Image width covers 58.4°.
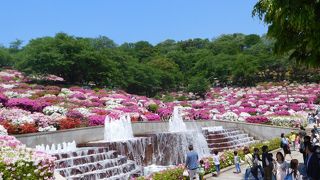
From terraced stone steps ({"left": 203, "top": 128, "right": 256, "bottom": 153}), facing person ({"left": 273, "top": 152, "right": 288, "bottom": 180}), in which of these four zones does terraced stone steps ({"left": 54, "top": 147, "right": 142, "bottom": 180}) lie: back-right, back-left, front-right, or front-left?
front-right

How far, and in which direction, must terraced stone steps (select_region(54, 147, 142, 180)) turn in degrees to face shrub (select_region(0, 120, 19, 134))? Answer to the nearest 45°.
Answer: approximately 180°

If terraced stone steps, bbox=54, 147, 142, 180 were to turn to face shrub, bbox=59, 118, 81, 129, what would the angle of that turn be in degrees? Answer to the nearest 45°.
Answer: approximately 135° to its left

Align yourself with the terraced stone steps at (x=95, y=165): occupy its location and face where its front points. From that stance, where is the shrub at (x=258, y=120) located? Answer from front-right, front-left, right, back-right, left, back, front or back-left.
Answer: left

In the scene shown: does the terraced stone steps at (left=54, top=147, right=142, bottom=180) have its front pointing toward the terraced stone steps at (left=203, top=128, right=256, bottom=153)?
no

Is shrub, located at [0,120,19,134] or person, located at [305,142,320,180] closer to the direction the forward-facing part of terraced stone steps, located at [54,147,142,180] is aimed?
the person

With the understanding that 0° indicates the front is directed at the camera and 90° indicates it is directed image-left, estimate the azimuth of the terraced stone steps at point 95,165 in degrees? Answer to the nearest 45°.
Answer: approximately 315°

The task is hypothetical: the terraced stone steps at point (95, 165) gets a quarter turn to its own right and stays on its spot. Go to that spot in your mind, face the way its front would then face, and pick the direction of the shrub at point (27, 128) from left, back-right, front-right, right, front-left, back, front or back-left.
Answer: right
